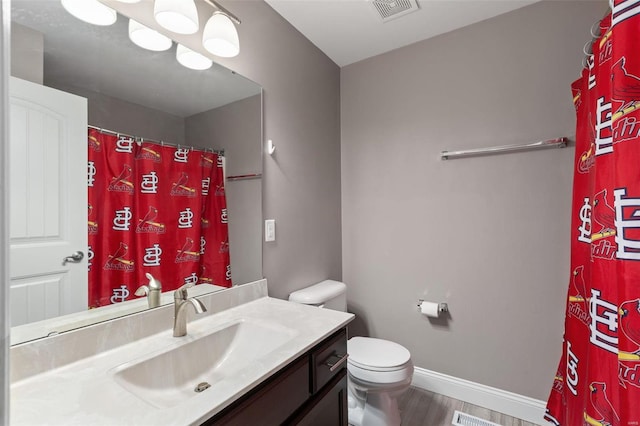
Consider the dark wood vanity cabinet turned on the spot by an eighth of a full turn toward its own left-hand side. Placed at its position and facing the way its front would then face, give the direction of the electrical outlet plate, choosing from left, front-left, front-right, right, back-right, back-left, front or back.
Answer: left

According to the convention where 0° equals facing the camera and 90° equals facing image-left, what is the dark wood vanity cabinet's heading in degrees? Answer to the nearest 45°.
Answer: approximately 315°

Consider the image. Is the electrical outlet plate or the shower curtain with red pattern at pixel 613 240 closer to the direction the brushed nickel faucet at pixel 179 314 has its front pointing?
the shower curtain with red pattern

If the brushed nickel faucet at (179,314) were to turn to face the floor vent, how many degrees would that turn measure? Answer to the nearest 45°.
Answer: approximately 45° to its left

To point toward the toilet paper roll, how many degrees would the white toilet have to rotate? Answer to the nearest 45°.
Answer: approximately 90° to its left

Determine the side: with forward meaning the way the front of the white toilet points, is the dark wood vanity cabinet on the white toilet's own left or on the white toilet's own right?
on the white toilet's own right
